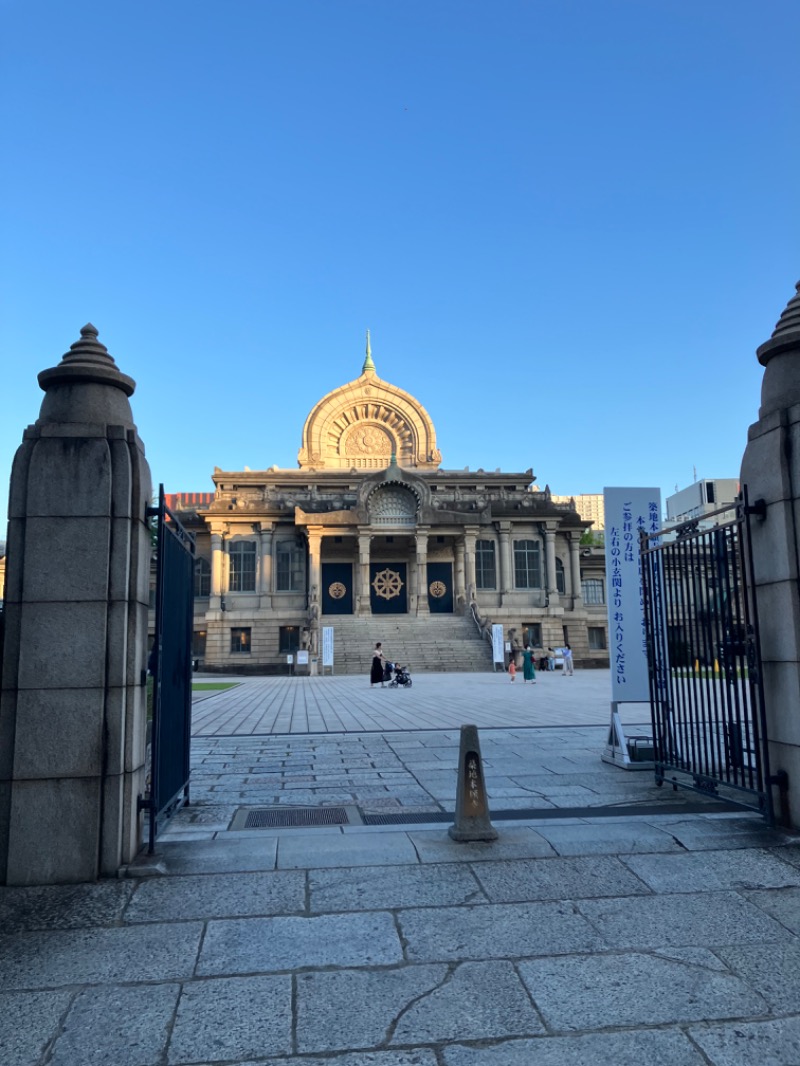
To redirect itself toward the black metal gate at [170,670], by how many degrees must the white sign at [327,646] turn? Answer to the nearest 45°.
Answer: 0° — it already faces it

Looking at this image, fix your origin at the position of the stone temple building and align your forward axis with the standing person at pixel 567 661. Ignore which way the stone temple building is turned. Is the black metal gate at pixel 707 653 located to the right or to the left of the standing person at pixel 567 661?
right

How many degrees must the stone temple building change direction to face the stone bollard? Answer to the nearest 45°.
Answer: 0° — it already faces it

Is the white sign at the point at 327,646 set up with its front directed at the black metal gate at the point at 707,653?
yes

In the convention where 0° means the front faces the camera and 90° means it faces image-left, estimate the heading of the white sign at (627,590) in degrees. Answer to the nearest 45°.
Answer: approximately 0°

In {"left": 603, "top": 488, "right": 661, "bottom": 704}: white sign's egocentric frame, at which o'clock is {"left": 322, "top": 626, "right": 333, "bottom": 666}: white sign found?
{"left": 322, "top": 626, "right": 333, "bottom": 666}: white sign is roughly at 5 o'clock from {"left": 603, "top": 488, "right": 661, "bottom": 704}: white sign.

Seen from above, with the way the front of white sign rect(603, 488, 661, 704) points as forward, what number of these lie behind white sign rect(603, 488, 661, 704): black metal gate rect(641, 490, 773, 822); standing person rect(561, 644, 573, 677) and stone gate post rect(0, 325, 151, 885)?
1

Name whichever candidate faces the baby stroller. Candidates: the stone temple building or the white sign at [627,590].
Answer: the stone temple building
